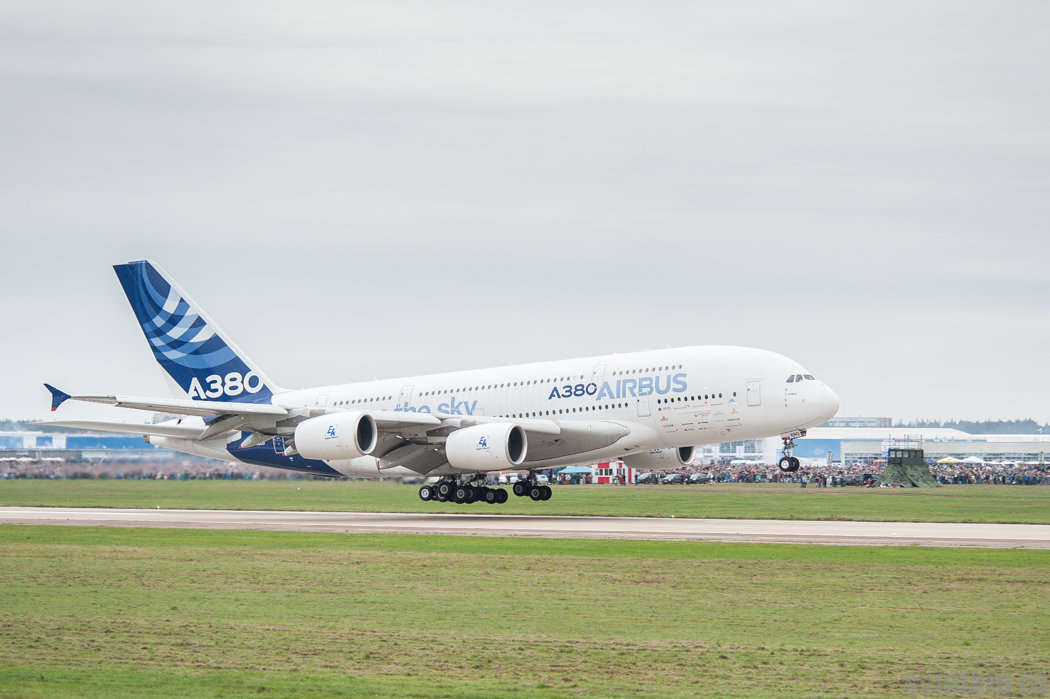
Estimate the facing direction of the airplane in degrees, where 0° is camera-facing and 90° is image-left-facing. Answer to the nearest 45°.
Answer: approximately 315°
